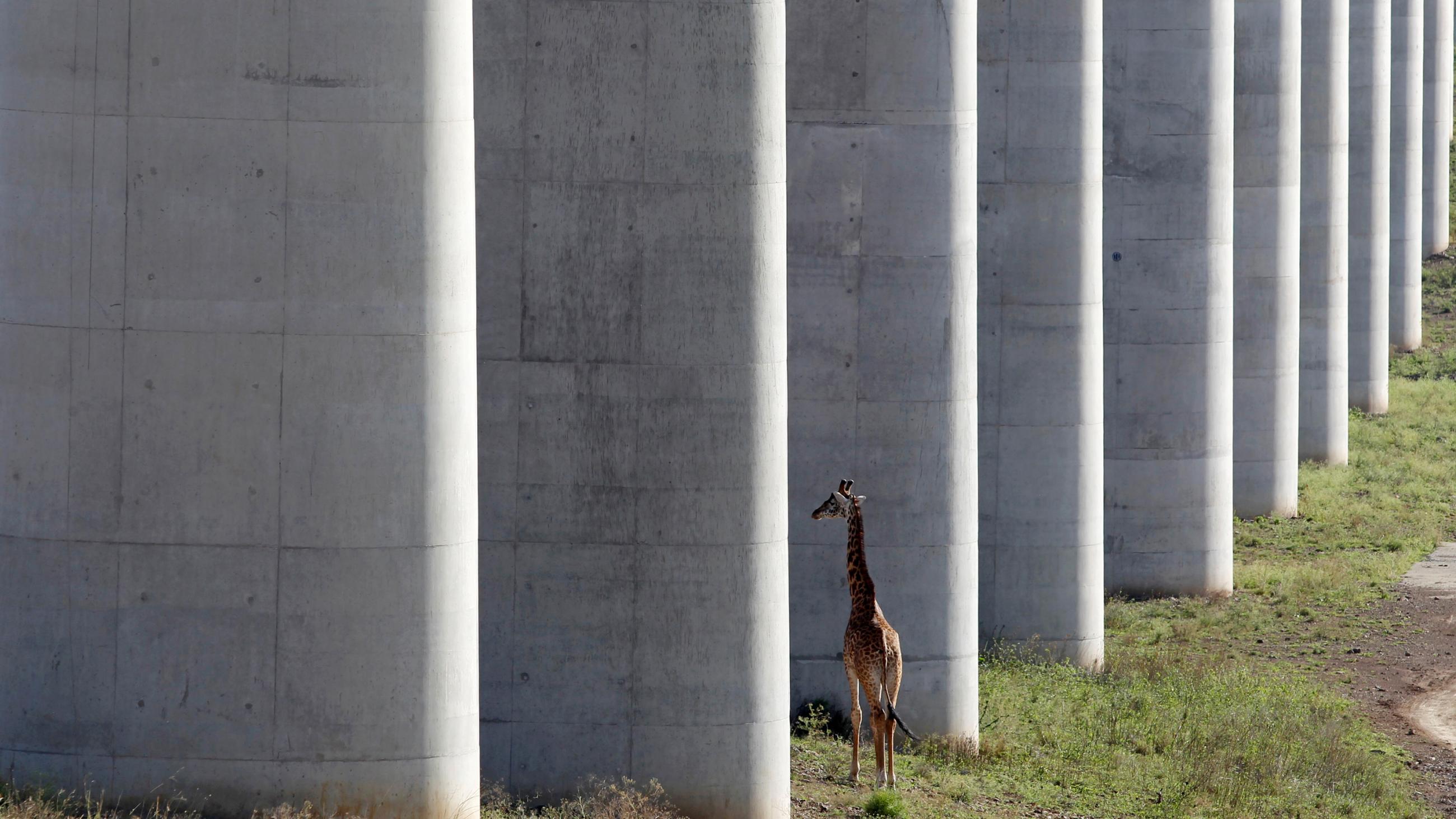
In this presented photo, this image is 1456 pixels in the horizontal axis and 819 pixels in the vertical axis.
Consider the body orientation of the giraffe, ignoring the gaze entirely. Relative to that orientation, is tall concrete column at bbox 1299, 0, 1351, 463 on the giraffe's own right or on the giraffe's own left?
on the giraffe's own right

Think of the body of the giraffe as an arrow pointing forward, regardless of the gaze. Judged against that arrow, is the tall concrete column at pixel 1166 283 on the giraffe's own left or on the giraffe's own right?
on the giraffe's own right

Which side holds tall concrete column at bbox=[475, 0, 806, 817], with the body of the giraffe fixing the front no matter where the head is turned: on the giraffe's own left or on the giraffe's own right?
on the giraffe's own left

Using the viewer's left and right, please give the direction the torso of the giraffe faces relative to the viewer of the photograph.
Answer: facing away from the viewer and to the left of the viewer

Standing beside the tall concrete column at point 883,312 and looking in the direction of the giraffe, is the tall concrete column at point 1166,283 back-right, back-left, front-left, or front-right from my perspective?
back-left

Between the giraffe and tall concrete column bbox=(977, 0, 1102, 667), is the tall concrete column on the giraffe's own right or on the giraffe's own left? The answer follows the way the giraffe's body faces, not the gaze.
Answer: on the giraffe's own right
